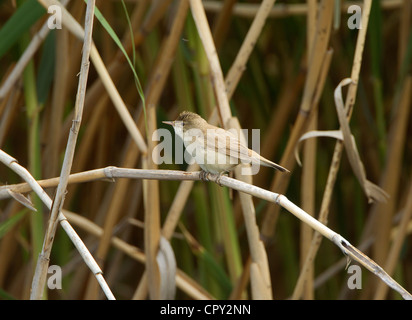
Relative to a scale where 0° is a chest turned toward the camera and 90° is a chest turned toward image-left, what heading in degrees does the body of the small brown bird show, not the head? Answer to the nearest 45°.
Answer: approximately 90°
